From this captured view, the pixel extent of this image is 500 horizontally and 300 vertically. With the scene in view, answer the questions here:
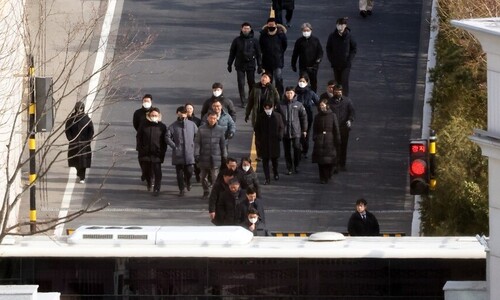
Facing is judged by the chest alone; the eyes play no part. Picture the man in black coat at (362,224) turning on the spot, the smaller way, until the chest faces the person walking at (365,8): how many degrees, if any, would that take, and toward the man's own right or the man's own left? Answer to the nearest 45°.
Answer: approximately 180°

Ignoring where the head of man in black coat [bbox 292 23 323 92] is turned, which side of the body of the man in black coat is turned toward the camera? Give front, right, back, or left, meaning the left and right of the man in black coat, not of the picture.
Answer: front

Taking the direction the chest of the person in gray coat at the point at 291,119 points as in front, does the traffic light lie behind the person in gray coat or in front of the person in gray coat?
in front

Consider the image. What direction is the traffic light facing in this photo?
toward the camera

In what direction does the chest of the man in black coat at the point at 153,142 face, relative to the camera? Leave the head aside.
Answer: toward the camera

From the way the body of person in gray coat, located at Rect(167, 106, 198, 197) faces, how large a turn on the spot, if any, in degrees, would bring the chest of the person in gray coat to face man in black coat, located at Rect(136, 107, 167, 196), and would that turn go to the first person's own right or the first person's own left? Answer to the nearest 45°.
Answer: approximately 90° to the first person's own right

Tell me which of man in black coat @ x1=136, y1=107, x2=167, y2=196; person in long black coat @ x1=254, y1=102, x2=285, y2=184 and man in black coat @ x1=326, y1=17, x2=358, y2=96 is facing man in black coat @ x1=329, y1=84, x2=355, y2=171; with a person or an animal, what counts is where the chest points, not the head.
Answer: man in black coat @ x1=326, y1=17, x2=358, y2=96

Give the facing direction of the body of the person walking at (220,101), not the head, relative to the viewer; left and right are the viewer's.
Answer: facing the viewer

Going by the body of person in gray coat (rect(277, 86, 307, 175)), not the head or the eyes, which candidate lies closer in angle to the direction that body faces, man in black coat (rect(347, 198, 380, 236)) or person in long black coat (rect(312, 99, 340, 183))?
the man in black coat
